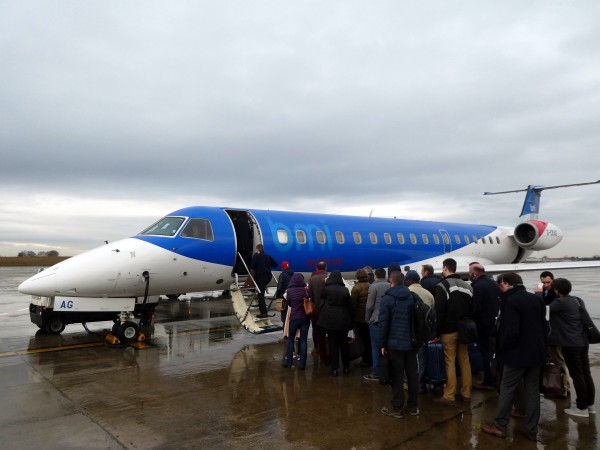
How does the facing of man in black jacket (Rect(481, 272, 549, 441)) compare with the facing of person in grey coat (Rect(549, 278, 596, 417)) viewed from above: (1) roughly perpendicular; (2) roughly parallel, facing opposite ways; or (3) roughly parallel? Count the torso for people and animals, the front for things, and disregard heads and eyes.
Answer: roughly parallel

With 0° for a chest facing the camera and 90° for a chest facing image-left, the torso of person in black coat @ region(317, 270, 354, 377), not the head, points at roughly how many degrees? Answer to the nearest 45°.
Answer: approximately 180°

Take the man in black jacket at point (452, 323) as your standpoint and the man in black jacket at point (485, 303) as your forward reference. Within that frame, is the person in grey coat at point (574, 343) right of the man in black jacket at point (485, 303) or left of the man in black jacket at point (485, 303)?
right

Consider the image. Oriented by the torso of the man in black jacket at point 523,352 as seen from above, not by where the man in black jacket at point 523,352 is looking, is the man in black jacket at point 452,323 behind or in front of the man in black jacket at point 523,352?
in front

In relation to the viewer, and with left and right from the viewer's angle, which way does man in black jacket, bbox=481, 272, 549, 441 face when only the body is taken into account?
facing away from the viewer and to the left of the viewer

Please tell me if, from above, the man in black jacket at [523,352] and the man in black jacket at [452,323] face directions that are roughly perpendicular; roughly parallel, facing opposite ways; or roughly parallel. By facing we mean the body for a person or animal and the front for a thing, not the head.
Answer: roughly parallel

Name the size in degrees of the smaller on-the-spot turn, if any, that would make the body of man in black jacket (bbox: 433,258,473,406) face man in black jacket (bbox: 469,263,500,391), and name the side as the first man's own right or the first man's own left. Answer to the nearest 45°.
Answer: approximately 90° to the first man's own right

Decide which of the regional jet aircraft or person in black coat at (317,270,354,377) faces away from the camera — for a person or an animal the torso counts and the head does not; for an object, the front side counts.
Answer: the person in black coat

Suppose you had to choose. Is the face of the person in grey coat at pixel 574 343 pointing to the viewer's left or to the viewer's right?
to the viewer's left

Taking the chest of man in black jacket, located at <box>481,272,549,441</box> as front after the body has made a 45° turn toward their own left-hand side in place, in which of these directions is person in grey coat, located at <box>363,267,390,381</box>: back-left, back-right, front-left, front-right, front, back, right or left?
front-right

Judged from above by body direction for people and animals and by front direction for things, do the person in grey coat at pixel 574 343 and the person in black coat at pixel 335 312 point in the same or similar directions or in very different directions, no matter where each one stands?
same or similar directions

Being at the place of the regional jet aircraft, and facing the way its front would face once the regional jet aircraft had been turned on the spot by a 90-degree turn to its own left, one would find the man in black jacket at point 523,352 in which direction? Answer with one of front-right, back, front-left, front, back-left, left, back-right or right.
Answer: front

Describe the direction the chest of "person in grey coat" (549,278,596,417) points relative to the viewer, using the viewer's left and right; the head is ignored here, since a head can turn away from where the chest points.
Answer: facing away from the viewer and to the left of the viewer

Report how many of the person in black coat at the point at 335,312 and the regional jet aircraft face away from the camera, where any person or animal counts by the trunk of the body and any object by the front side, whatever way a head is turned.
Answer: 1

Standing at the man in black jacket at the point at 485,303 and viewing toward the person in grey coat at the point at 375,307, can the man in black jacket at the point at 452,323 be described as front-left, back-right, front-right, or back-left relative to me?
front-left

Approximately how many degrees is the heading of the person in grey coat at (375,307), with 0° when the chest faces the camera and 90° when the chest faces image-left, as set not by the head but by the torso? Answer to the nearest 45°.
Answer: approximately 135°
